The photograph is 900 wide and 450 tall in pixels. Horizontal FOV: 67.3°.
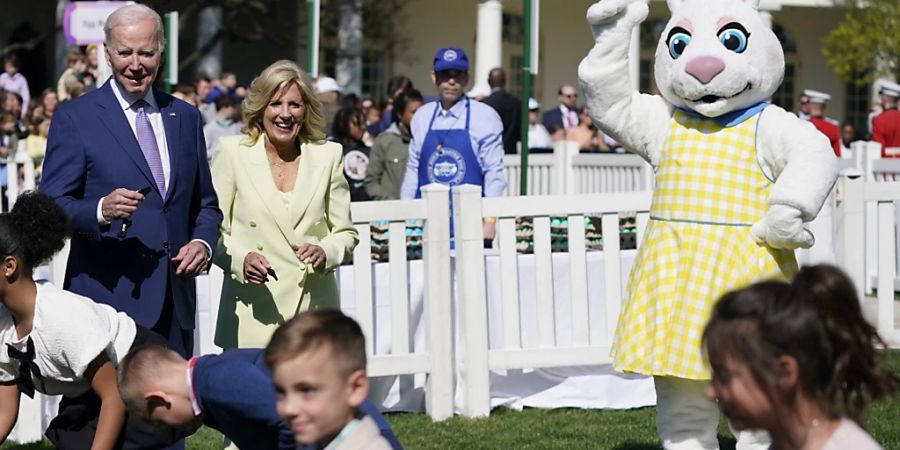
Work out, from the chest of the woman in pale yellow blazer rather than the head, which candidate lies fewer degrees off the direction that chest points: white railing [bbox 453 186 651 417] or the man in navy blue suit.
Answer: the man in navy blue suit

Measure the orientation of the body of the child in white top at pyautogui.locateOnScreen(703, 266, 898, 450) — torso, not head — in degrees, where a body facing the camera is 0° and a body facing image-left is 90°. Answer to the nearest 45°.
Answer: approximately 90°

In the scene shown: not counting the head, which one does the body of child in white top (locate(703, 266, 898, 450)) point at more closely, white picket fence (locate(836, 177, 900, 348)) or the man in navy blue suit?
the man in navy blue suit

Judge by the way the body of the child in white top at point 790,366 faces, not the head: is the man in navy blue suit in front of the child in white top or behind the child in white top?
in front

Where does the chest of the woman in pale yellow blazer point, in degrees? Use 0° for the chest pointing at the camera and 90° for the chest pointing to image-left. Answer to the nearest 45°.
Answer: approximately 0°

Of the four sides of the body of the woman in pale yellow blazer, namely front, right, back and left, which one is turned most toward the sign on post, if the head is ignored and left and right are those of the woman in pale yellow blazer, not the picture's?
back

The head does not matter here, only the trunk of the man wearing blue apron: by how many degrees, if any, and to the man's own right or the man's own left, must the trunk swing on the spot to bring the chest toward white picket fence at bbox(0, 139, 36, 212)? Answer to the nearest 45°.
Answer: approximately 135° to the man's own right

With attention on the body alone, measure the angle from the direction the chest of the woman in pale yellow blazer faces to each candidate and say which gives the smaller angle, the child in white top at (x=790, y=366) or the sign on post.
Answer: the child in white top
